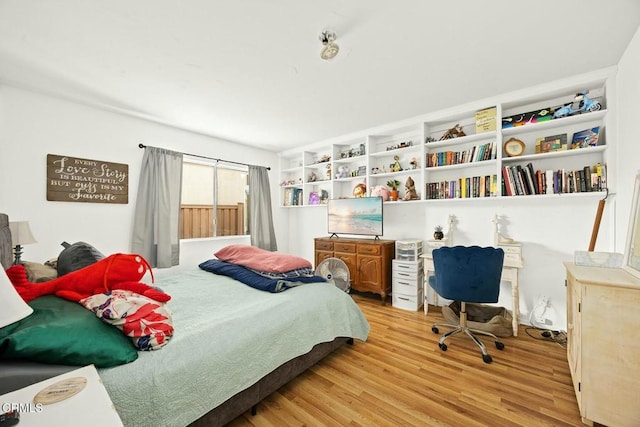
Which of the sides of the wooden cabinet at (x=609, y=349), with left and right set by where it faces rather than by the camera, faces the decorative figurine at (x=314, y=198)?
front

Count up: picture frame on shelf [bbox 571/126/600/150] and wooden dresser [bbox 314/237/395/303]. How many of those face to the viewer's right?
0

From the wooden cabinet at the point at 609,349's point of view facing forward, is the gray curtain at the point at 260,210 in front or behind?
in front

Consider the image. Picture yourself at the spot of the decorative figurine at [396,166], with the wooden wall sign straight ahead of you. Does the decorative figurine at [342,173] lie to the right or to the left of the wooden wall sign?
right

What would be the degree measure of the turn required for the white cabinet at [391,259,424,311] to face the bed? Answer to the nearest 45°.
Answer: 0° — it already faces it

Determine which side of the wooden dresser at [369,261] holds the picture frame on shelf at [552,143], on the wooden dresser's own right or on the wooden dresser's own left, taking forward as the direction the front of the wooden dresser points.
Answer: on the wooden dresser's own left

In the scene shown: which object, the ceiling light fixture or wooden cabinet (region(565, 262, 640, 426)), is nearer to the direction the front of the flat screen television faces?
the ceiling light fixture

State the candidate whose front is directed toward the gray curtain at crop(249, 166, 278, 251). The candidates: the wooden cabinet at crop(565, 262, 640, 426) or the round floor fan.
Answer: the wooden cabinet

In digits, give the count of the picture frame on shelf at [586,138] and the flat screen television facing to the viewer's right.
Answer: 0

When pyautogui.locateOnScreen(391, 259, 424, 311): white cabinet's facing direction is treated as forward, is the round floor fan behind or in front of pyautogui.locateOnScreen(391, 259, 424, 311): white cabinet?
in front
